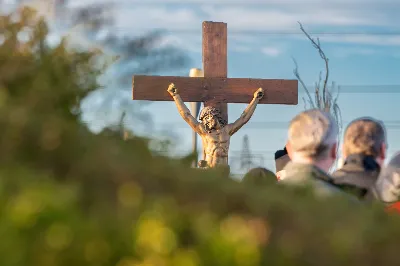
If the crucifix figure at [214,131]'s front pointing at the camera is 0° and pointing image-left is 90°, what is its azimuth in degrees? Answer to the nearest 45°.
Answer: approximately 0°
